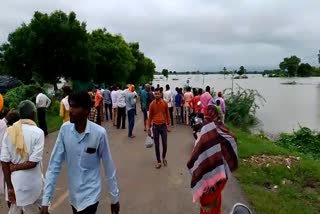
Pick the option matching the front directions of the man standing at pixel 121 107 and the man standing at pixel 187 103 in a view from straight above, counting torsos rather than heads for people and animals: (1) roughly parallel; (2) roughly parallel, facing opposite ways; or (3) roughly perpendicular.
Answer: roughly parallel

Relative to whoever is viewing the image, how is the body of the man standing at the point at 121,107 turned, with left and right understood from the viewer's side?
facing away from the viewer

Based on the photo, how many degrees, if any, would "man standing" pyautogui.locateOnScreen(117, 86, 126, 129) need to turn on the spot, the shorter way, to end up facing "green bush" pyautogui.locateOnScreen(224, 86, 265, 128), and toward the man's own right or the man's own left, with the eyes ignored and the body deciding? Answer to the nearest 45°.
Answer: approximately 45° to the man's own right

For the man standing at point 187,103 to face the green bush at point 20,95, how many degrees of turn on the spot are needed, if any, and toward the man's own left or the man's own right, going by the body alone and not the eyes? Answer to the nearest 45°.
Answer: approximately 90° to the man's own left

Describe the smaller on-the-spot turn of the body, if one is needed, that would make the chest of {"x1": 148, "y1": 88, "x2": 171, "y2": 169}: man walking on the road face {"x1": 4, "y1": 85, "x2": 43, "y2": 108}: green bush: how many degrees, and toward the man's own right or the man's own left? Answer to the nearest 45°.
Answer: approximately 135° to the man's own right

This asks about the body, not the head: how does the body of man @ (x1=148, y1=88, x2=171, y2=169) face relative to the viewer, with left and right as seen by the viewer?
facing the viewer

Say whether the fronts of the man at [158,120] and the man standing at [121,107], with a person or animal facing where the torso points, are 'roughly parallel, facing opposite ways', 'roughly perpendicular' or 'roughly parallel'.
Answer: roughly parallel, facing opposite ways

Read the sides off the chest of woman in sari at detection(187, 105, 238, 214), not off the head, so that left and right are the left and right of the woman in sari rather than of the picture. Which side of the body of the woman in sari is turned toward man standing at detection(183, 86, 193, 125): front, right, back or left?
front

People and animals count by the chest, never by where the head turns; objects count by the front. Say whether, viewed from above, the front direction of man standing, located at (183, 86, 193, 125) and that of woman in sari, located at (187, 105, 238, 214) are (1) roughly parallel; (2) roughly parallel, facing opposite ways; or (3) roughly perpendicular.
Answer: roughly parallel

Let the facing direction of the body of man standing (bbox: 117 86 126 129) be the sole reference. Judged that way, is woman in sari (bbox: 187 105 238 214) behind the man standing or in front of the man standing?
behind

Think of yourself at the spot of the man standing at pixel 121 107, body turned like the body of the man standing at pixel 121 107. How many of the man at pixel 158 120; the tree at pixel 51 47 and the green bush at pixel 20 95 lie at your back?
1

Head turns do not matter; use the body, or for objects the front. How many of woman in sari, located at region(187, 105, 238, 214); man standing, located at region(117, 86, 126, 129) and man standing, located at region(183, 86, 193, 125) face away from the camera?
3

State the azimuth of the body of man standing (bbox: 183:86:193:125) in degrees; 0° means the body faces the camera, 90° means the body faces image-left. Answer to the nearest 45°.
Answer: approximately 180°

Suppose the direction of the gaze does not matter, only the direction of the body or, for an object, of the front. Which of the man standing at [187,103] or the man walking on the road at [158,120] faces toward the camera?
the man walking on the road at [158,120]
